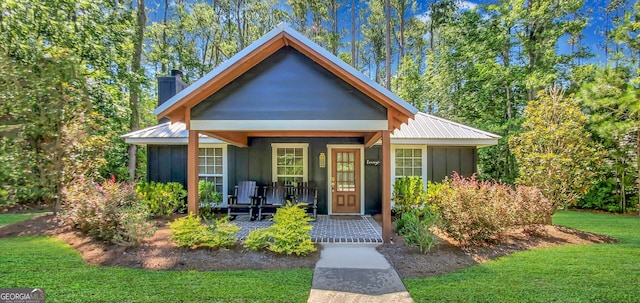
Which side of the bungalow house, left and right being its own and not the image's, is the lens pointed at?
front

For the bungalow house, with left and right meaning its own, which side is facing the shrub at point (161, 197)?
right

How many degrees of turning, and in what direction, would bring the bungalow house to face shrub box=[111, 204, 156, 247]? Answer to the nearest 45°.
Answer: approximately 45° to its right

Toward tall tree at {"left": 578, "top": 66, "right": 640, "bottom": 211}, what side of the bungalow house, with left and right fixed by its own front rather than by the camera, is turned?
left

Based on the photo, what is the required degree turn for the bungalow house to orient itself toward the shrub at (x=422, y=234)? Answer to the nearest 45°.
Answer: approximately 45° to its left

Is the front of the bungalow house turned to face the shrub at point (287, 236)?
yes

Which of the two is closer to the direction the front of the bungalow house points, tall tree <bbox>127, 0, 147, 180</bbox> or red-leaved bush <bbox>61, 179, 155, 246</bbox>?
the red-leaved bush

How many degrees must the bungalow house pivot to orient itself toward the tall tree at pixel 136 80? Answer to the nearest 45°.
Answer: approximately 135° to its right

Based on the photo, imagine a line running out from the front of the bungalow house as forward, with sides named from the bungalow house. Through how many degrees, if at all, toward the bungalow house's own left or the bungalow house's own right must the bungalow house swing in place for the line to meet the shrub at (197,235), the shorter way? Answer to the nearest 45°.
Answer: approximately 45° to the bungalow house's own right
